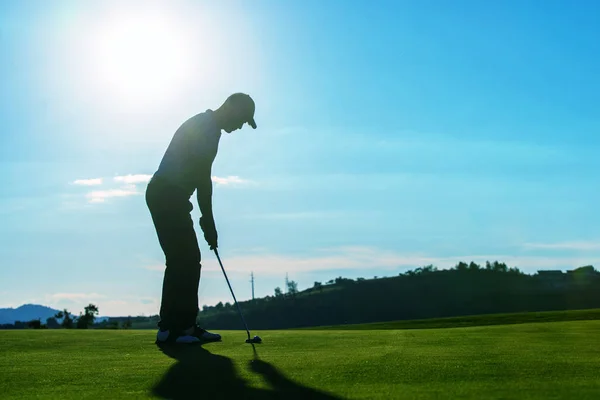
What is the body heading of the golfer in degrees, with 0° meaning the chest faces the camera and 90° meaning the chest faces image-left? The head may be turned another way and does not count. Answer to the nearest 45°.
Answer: approximately 270°
